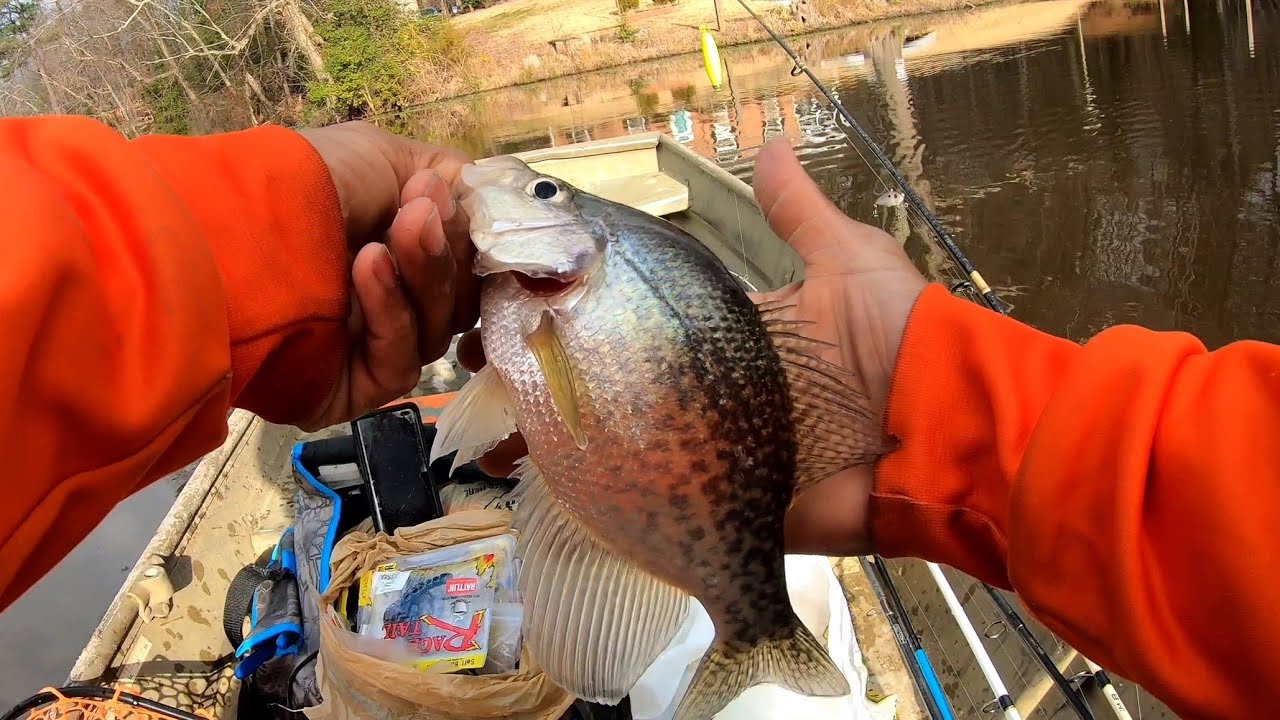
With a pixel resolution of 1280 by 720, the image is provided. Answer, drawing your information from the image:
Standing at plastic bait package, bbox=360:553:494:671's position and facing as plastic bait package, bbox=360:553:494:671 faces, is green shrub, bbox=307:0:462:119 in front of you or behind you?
behind

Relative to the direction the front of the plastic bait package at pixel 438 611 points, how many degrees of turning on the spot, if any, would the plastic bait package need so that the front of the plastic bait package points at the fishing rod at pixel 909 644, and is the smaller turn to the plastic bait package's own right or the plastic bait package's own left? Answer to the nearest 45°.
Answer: approximately 90° to the plastic bait package's own left

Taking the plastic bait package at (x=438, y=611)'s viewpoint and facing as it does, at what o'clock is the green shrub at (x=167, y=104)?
The green shrub is roughly at 6 o'clock from the plastic bait package.

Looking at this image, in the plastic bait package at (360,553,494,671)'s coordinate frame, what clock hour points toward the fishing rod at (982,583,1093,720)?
The fishing rod is roughly at 10 o'clock from the plastic bait package.

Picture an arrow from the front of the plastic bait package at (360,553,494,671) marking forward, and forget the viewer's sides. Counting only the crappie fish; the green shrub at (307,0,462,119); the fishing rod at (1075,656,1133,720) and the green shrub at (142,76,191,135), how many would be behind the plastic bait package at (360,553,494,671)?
2

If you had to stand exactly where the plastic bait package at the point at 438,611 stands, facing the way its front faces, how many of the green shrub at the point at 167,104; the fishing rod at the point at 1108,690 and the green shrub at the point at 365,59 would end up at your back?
2

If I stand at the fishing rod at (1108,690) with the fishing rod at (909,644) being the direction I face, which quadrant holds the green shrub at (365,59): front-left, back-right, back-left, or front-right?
front-right

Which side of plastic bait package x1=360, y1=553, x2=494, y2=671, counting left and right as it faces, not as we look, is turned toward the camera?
front

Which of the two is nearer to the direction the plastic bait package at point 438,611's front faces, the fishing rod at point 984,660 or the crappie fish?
the crappie fish

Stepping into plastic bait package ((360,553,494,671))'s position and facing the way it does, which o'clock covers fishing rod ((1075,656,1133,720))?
The fishing rod is roughly at 10 o'clock from the plastic bait package.

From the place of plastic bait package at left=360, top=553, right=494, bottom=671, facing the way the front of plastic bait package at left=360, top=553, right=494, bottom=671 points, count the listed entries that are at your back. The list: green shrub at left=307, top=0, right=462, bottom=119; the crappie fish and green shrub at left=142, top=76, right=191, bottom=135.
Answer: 2

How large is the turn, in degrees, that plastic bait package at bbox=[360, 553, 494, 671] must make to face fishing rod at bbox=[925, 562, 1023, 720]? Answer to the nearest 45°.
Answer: approximately 45° to its left
